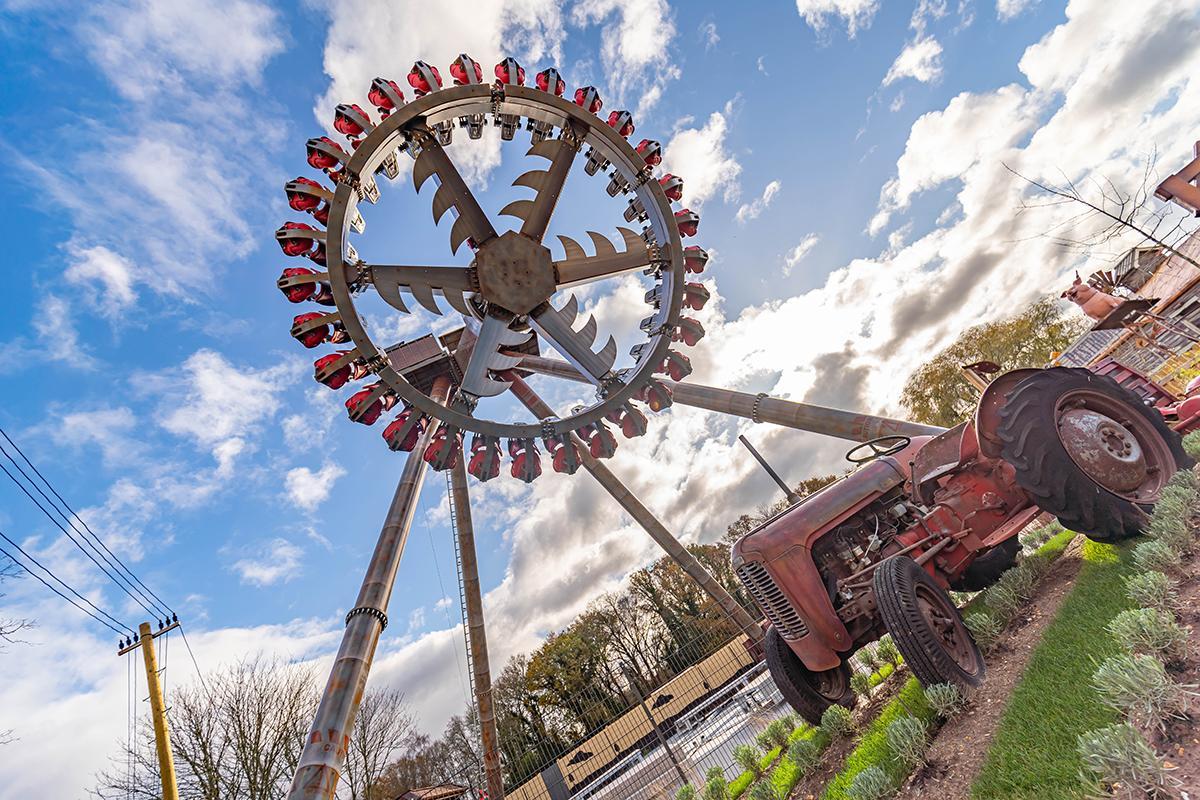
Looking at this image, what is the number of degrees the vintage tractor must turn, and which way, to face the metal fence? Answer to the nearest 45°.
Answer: approximately 90° to its right

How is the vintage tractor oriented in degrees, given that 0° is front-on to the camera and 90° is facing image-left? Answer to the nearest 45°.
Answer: approximately 45°
